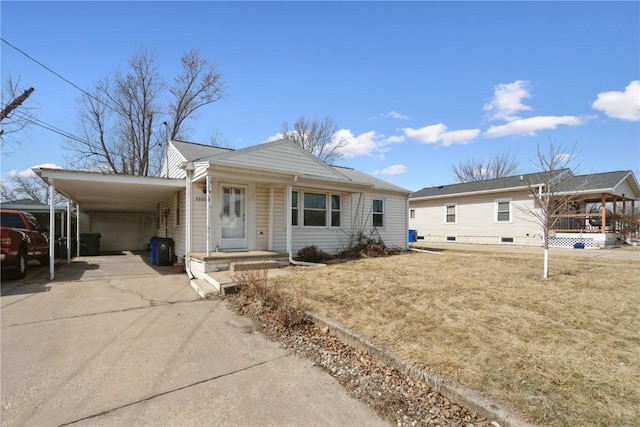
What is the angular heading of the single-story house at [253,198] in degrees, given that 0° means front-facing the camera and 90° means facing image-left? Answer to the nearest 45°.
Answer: approximately 315°

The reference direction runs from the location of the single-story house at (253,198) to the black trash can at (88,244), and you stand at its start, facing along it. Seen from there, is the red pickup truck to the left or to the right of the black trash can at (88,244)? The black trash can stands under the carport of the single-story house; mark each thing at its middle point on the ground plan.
left
